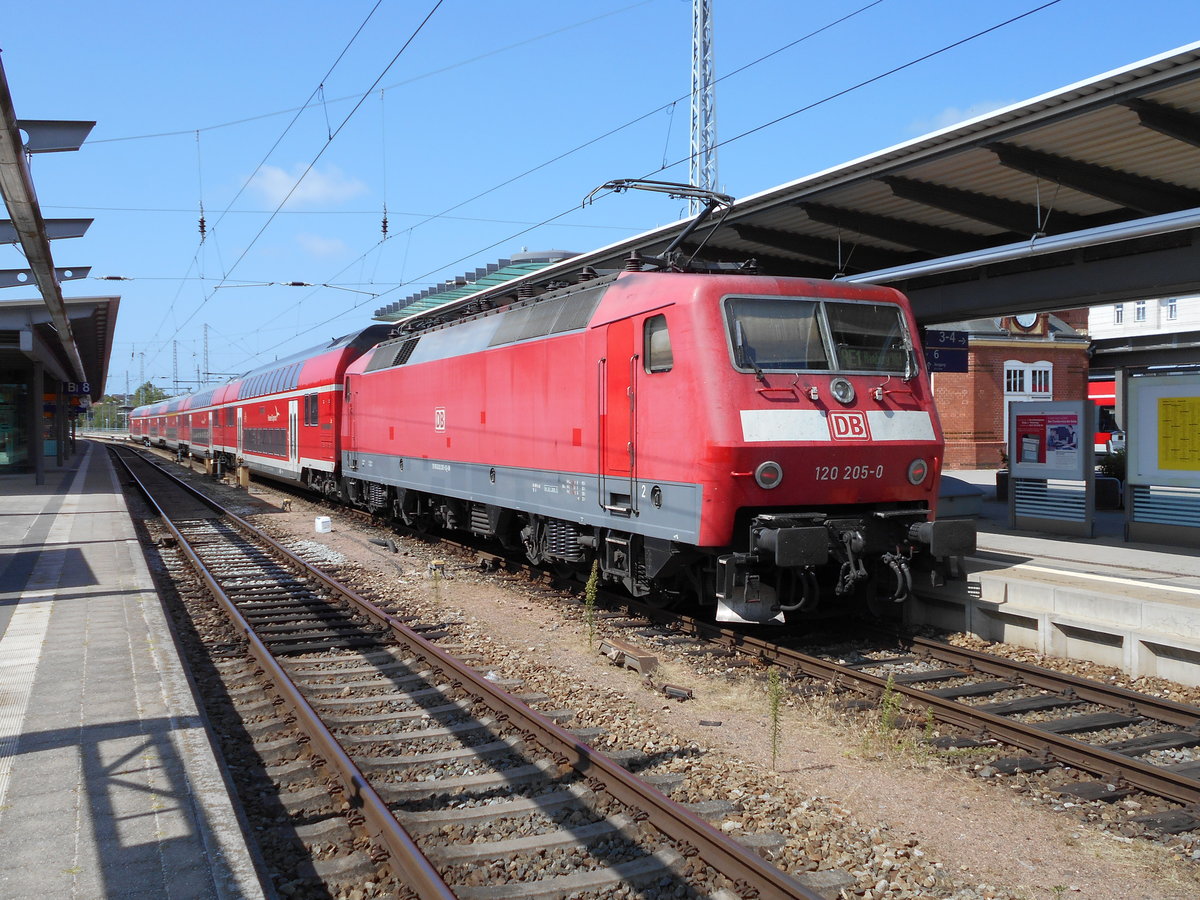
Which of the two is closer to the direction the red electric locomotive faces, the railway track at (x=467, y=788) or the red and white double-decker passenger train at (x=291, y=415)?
the railway track

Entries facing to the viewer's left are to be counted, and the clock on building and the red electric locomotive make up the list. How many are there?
0

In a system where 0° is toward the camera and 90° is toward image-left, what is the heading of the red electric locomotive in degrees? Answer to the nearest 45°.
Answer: approximately 315°

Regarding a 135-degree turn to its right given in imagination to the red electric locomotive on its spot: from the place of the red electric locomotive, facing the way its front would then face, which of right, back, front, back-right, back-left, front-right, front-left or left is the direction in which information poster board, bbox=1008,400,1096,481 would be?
back-right

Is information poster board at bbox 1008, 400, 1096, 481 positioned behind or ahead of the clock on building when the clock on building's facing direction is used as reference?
ahead

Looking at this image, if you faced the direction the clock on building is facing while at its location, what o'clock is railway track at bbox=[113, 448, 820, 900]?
The railway track is roughly at 12 o'clock from the clock on building.

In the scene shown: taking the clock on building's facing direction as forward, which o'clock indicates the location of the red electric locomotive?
The red electric locomotive is roughly at 12 o'clock from the clock on building.

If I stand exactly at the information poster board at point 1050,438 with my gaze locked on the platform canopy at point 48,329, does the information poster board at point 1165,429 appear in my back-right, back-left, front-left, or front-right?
back-left

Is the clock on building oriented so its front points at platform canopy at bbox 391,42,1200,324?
yes

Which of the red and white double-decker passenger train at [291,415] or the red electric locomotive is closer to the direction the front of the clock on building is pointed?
the red electric locomotive

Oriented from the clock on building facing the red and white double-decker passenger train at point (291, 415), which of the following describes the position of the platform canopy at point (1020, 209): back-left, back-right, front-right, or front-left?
front-left

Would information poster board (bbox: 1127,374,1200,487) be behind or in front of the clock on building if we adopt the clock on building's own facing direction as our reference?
in front

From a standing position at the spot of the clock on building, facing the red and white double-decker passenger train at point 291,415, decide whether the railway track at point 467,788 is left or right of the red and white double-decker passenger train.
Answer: left

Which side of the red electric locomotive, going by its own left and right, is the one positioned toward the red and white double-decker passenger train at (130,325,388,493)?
back

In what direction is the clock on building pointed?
toward the camera

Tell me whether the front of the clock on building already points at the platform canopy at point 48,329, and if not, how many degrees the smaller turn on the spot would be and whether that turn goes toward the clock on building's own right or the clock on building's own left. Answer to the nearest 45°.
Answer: approximately 45° to the clock on building's own right
